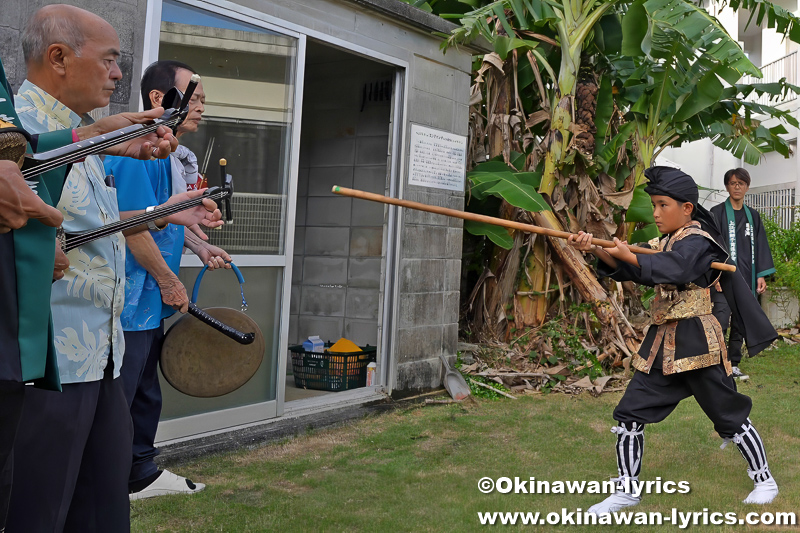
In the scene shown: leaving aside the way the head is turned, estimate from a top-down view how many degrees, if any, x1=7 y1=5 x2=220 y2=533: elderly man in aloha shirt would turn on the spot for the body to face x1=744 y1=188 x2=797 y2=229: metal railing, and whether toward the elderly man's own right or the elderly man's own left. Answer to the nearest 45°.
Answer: approximately 45° to the elderly man's own left

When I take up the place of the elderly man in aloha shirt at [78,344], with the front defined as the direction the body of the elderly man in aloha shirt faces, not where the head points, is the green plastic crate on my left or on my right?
on my left

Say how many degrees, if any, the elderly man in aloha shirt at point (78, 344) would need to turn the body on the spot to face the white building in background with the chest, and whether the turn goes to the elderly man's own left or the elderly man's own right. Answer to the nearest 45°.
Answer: approximately 45° to the elderly man's own left

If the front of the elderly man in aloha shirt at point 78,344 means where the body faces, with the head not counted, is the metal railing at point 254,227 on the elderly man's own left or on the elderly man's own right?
on the elderly man's own left

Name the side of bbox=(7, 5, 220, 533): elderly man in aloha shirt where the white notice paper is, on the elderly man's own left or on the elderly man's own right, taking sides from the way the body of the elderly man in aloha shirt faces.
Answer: on the elderly man's own left

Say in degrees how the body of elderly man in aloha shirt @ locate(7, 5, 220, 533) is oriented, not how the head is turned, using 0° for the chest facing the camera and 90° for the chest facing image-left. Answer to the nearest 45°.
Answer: approximately 270°

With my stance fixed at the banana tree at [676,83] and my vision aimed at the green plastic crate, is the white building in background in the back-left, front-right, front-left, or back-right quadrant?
back-right

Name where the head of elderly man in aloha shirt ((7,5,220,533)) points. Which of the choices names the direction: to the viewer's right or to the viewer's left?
to the viewer's right

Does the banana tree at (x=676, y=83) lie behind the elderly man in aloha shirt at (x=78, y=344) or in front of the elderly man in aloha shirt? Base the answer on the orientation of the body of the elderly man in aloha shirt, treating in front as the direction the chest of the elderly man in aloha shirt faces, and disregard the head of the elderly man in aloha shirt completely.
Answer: in front
